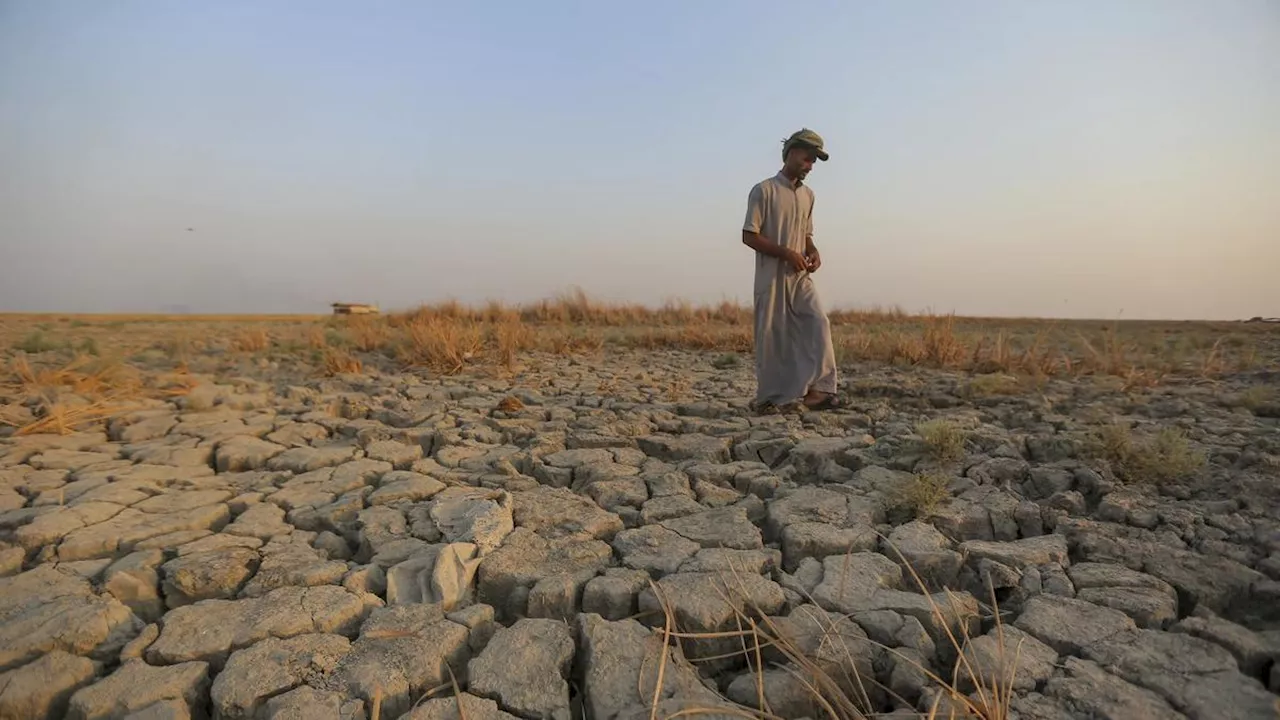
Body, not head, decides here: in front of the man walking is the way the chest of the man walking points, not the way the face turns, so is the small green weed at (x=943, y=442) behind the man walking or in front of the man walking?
in front

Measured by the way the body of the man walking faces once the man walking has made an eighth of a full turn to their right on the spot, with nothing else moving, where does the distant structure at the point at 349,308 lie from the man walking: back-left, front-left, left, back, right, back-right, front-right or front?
back-right

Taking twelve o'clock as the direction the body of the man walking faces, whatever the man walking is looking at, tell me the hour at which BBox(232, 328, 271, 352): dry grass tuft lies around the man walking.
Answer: The dry grass tuft is roughly at 5 o'clock from the man walking.

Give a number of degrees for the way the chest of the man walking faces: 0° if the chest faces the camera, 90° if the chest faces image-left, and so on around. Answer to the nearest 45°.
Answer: approximately 315°

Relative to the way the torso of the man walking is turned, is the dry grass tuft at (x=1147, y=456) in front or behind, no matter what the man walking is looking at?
in front

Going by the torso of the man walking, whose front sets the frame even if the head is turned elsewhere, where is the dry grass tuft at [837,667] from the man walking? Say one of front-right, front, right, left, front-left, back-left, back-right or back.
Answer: front-right

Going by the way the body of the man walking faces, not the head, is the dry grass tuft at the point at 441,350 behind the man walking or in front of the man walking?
behind

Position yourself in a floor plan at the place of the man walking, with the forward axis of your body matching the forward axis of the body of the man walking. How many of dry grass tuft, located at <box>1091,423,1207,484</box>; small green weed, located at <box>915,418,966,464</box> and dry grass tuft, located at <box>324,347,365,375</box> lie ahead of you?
2

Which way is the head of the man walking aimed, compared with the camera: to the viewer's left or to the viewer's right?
to the viewer's right
